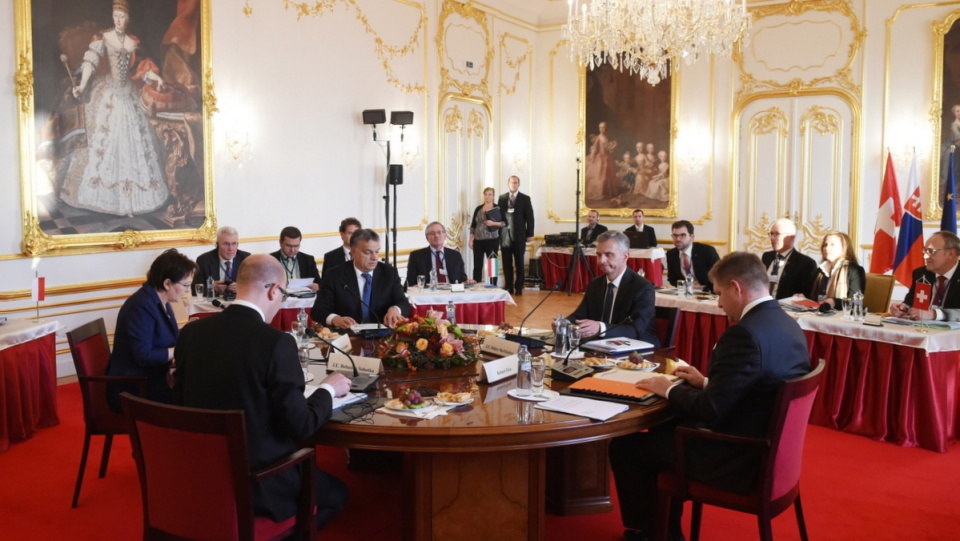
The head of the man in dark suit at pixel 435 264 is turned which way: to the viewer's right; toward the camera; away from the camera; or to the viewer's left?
toward the camera

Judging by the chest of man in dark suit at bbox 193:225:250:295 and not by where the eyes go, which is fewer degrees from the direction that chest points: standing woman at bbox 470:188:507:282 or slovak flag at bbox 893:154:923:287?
the slovak flag

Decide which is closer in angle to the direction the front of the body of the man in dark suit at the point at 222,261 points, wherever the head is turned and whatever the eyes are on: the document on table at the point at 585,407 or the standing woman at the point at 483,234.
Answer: the document on table

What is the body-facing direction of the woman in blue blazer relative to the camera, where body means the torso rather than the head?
to the viewer's right

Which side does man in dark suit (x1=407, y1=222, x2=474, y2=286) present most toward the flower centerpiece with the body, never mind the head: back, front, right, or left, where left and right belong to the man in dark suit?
front

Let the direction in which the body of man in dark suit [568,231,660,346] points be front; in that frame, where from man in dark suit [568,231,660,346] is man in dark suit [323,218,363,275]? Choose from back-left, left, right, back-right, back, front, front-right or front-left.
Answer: right

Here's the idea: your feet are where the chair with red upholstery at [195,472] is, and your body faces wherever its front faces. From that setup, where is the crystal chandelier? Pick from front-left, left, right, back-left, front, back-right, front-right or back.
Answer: front

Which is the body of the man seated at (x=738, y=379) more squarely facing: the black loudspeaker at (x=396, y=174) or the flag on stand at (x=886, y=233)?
the black loudspeaker

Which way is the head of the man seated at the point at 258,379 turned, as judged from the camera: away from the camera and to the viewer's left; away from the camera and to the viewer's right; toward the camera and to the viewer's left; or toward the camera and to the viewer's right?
away from the camera and to the viewer's right

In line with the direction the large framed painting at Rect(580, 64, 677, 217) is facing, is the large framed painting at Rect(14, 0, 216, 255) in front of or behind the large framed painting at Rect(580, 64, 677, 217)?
in front

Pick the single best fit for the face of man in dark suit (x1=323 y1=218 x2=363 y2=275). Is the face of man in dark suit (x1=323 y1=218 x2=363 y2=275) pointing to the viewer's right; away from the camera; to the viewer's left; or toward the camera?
toward the camera

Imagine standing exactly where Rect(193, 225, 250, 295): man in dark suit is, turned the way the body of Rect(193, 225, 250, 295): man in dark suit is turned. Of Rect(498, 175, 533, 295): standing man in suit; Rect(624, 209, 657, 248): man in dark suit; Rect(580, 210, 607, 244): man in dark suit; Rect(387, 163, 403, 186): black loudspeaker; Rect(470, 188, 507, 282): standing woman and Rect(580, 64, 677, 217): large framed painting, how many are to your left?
6

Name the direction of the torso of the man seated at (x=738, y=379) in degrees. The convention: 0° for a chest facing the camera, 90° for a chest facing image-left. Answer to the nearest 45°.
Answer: approximately 135°

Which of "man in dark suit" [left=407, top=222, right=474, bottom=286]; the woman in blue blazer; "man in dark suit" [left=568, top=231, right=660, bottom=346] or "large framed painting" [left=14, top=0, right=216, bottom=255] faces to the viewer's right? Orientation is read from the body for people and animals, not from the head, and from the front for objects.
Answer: the woman in blue blazer

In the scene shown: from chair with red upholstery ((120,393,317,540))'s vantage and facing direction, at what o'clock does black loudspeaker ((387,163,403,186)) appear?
The black loudspeaker is roughly at 11 o'clock from the chair with red upholstery.

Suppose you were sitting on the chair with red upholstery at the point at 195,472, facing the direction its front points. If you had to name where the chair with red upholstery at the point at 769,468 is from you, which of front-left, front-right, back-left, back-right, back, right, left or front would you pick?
front-right

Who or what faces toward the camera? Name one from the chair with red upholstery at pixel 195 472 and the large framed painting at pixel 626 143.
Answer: the large framed painting

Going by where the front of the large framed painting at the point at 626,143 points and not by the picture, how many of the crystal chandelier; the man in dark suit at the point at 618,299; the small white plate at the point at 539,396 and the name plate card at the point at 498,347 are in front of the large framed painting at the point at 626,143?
4

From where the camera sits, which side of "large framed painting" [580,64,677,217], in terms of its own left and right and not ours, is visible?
front

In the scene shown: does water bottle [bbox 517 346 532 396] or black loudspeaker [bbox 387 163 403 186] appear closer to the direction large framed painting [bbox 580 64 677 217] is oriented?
the water bottle

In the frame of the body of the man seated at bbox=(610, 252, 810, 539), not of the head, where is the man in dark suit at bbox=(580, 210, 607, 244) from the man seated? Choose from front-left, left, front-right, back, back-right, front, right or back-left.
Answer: front-right

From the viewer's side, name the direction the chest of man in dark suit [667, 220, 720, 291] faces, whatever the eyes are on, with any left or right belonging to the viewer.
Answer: facing the viewer and to the left of the viewer

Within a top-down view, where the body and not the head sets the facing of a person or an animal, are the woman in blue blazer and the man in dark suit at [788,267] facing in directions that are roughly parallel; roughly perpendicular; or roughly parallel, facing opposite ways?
roughly parallel, facing opposite ways
